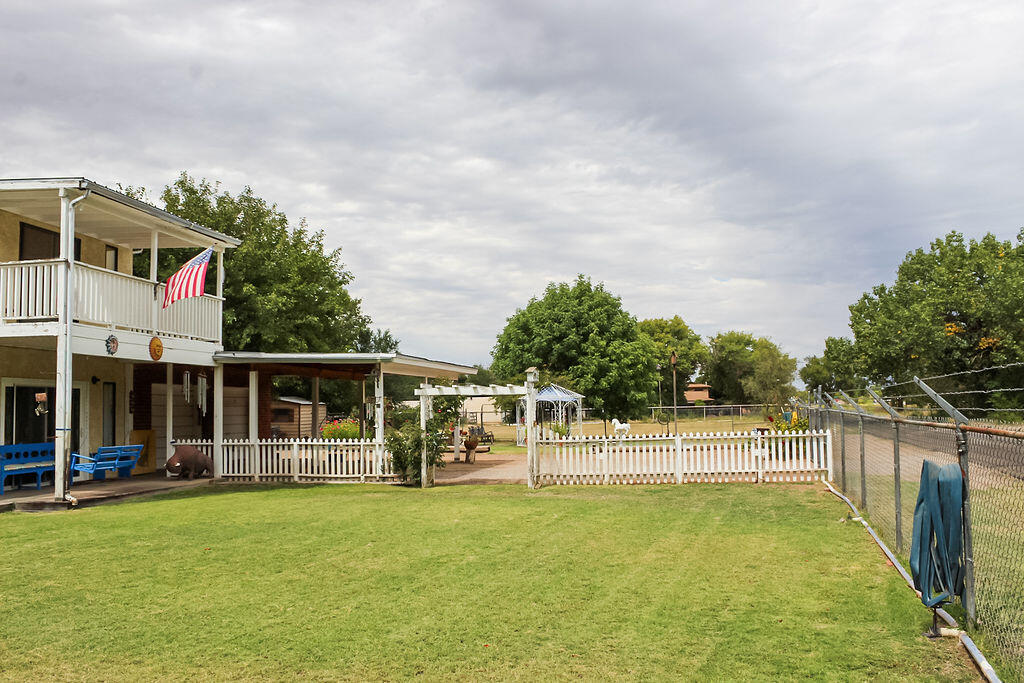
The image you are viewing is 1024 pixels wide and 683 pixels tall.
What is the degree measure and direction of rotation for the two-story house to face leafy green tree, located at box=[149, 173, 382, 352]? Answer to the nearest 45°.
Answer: approximately 135° to its left

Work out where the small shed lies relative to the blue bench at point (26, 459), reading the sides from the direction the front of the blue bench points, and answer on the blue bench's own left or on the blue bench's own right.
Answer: on the blue bench's own left

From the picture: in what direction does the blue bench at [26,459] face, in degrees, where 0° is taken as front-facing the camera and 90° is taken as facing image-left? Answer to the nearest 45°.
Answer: approximately 315°

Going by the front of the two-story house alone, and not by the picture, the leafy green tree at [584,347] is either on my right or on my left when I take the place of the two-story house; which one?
on my left

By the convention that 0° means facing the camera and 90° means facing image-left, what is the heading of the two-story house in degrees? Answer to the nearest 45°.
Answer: approximately 315°
